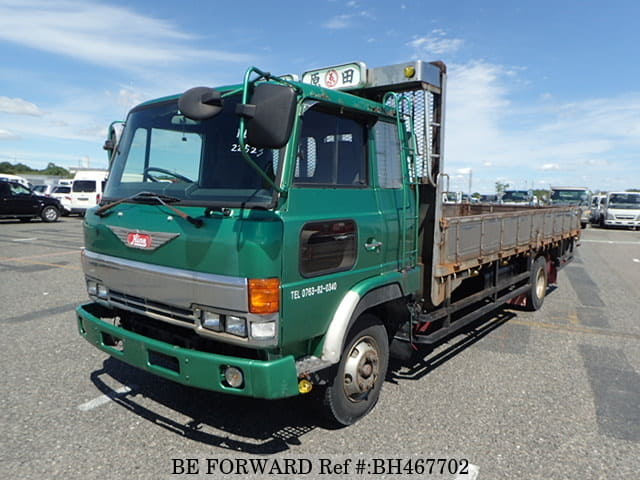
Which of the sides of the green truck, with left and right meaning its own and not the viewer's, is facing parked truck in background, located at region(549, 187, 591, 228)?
back

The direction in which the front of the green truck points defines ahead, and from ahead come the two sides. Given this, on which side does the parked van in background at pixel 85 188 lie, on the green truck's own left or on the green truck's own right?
on the green truck's own right

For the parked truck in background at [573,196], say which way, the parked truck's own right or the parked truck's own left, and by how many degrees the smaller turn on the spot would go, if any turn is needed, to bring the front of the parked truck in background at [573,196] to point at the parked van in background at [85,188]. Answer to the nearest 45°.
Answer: approximately 45° to the parked truck's own right

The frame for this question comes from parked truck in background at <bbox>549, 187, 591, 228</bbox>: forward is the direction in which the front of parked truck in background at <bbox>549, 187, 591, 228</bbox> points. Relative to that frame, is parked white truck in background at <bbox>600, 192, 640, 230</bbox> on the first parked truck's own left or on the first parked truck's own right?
on the first parked truck's own left

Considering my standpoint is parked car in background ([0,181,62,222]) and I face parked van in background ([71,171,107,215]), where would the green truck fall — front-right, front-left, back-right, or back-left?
back-right

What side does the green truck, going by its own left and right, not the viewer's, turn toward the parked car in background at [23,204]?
right

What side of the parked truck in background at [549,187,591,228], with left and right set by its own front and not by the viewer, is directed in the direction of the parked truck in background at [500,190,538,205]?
right

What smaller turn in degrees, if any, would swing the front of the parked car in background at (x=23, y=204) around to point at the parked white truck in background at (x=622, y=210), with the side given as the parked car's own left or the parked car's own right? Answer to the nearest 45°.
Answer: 0° — it already faces it

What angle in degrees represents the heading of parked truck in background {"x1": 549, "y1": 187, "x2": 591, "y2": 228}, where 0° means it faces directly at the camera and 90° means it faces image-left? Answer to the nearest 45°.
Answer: approximately 0°

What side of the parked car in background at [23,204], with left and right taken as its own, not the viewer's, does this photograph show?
right
